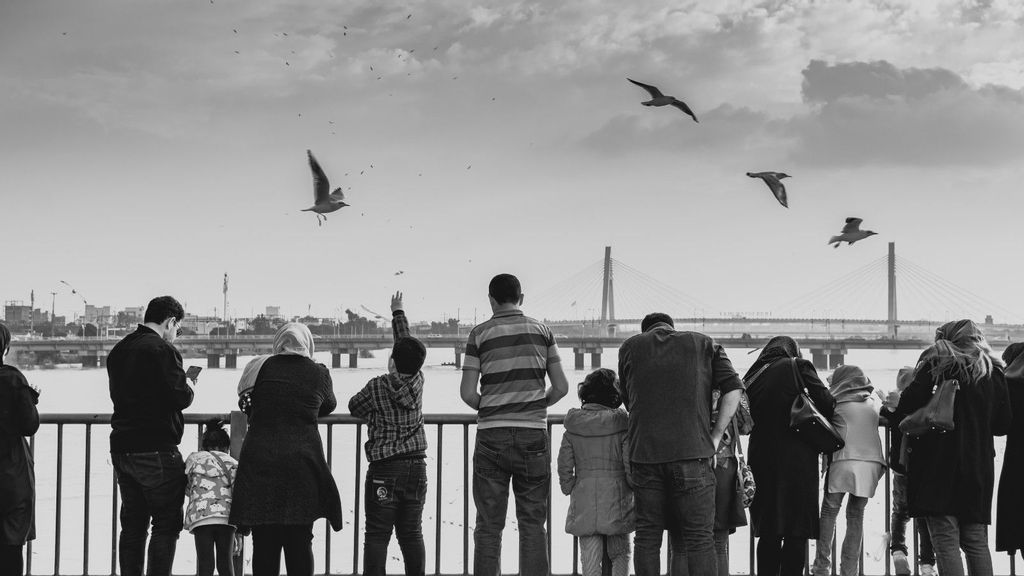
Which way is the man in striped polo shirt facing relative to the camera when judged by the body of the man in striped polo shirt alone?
away from the camera

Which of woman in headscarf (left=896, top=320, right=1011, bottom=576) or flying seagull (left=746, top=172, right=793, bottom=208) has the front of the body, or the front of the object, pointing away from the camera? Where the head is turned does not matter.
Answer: the woman in headscarf

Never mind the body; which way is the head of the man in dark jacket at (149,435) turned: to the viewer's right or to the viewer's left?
to the viewer's right

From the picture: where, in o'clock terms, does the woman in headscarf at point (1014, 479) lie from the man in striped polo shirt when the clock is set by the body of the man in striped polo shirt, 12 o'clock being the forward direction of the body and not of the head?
The woman in headscarf is roughly at 3 o'clock from the man in striped polo shirt.

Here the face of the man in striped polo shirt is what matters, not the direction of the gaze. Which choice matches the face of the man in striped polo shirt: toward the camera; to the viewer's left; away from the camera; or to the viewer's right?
away from the camera

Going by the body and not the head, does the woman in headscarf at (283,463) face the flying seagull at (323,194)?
yes

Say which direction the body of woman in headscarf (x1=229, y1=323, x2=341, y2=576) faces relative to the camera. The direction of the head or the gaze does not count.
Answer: away from the camera

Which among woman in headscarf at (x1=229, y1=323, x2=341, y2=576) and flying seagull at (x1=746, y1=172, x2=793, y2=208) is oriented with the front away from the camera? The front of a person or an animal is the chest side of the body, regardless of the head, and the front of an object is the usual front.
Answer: the woman in headscarf

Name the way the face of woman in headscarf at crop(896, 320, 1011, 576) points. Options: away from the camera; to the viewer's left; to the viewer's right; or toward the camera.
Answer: away from the camera

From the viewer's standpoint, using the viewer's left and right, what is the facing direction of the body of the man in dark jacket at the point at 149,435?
facing away from the viewer and to the right of the viewer

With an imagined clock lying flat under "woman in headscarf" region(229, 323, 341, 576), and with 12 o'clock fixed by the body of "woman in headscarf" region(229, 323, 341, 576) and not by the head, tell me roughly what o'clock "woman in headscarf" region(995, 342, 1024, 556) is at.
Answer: "woman in headscarf" region(995, 342, 1024, 556) is roughly at 3 o'clock from "woman in headscarf" region(229, 323, 341, 576).
